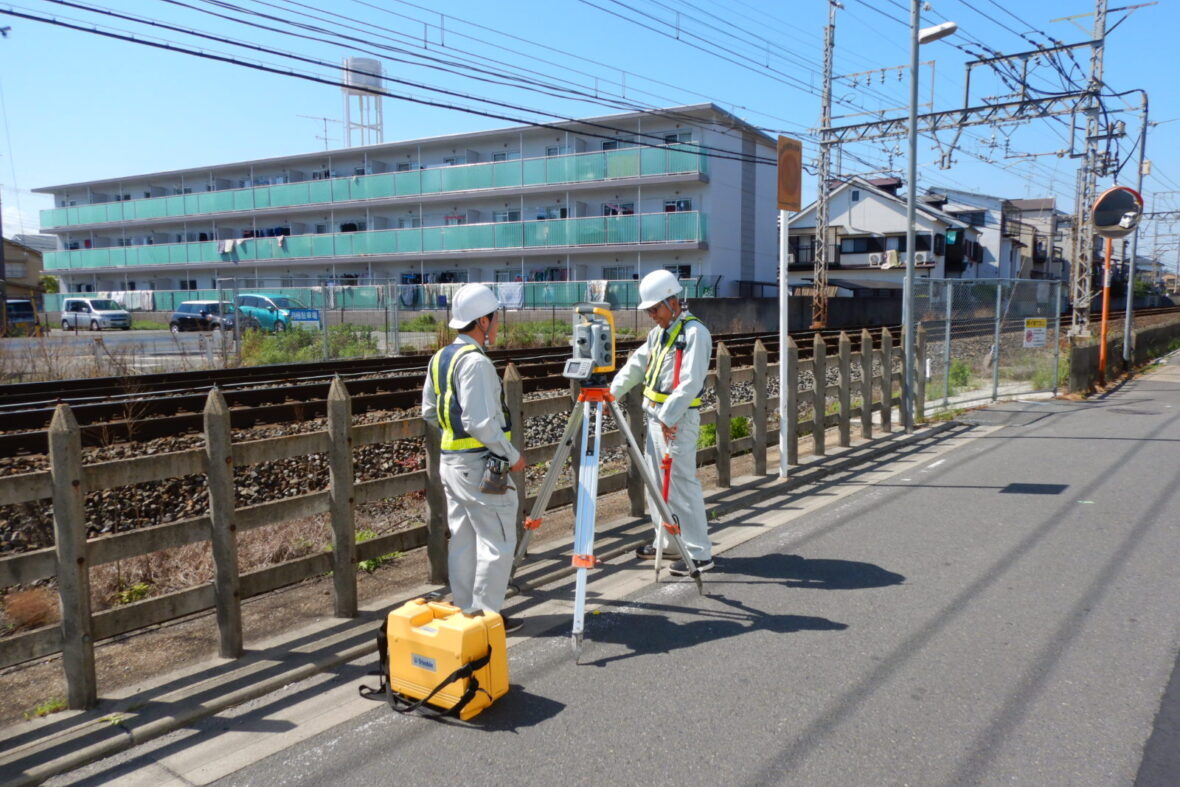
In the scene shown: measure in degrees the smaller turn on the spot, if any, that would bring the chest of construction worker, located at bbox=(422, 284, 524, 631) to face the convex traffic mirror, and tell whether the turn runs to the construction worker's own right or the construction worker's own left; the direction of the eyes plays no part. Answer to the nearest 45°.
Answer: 0° — they already face it

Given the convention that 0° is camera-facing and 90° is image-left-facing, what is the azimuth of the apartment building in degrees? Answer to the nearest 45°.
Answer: approximately 45°

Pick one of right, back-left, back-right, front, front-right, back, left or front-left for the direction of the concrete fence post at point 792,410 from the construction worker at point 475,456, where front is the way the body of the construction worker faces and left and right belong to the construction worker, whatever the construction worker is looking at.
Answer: front

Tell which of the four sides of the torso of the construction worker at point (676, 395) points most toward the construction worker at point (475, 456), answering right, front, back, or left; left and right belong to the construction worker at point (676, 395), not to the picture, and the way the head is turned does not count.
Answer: front

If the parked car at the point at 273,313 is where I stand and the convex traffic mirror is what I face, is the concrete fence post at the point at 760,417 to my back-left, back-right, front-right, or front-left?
front-right

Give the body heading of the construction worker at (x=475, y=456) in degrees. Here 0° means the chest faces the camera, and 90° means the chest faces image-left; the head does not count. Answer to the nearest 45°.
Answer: approximately 225°

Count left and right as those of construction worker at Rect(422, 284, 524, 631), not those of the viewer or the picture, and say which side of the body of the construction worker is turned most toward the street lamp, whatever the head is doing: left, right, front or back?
front

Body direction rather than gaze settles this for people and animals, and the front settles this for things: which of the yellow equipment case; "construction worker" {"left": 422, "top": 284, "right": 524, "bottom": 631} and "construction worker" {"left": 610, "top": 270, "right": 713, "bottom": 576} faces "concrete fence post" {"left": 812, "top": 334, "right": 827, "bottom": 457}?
"construction worker" {"left": 422, "top": 284, "right": 524, "bottom": 631}

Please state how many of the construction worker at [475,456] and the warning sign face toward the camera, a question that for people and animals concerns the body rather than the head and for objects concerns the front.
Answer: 1

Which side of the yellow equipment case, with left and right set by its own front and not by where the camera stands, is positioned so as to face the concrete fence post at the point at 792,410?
back

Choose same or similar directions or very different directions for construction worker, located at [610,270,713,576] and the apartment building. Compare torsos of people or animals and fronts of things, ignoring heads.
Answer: same or similar directions

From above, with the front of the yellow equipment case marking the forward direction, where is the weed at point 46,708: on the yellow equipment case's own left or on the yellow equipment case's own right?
on the yellow equipment case's own right

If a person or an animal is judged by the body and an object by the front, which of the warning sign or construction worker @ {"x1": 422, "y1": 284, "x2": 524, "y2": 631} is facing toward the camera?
the warning sign

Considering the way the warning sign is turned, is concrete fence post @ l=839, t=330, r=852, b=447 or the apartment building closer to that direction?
the concrete fence post

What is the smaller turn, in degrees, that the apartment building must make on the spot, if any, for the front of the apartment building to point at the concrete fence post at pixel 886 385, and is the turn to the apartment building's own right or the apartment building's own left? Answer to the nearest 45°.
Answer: approximately 45° to the apartment building's own left

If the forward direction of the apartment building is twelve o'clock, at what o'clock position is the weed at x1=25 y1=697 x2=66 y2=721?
The weed is roughly at 11 o'clock from the apartment building.

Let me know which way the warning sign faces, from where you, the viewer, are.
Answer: facing the viewer

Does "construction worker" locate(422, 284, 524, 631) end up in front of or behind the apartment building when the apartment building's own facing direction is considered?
in front

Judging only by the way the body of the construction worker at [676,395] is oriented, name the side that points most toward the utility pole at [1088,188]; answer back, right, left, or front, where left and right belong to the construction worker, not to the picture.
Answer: back

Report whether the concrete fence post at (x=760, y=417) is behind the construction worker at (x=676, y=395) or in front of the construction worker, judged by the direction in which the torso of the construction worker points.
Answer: behind
